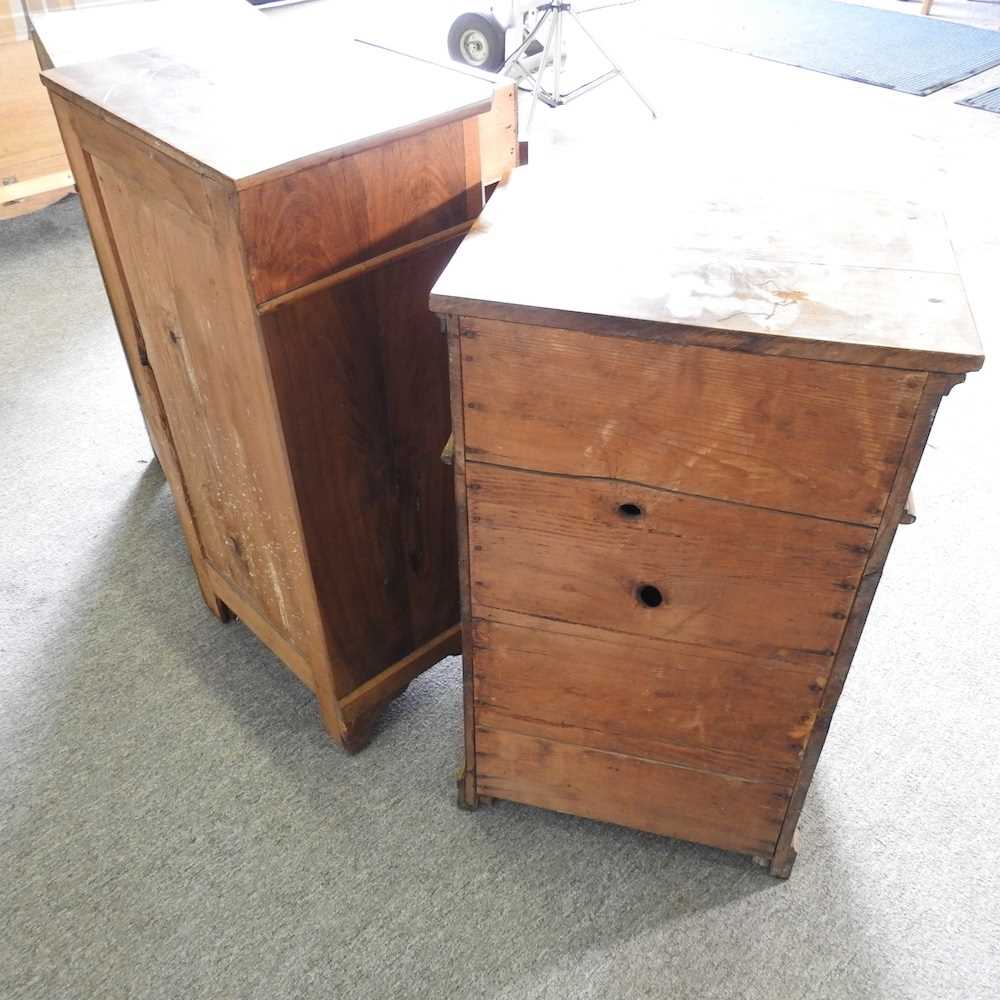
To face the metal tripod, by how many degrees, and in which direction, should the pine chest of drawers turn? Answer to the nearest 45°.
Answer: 0° — it already faces it

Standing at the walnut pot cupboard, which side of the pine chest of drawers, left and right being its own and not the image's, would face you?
left

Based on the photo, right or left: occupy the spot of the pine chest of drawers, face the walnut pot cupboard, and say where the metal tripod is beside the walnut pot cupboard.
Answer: right

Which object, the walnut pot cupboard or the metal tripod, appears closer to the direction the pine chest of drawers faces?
the metal tripod

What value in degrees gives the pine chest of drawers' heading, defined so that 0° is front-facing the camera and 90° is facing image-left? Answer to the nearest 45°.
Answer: approximately 180°
